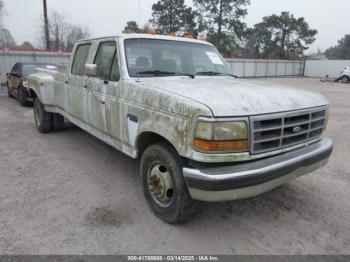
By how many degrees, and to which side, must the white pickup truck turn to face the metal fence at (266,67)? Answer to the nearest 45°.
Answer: approximately 135° to its left

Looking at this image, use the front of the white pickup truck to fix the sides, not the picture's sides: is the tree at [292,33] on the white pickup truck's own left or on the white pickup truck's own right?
on the white pickup truck's own left

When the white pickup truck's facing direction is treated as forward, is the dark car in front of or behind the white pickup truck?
behind

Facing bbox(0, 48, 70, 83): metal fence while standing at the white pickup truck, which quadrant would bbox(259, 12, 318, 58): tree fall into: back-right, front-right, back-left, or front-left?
front-right

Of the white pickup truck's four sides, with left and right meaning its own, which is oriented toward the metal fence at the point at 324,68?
left

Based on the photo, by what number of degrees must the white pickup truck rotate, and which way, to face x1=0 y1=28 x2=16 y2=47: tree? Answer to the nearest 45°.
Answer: approximately 180°

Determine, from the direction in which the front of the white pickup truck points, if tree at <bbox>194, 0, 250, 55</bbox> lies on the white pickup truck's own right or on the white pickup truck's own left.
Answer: on the white pickup truck's own left

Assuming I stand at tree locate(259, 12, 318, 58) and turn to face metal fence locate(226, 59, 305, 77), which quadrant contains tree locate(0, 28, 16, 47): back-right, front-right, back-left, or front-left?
front-right

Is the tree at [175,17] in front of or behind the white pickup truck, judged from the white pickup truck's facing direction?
behind

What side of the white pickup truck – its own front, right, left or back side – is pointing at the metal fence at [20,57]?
back

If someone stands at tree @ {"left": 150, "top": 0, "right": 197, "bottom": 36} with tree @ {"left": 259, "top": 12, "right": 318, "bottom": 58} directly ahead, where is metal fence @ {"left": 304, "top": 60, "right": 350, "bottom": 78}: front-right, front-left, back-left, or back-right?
front-right

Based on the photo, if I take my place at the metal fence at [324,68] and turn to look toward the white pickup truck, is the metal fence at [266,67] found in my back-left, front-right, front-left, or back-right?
front-right

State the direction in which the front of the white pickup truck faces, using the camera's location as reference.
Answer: facing the viewer and to the right of the viewer
